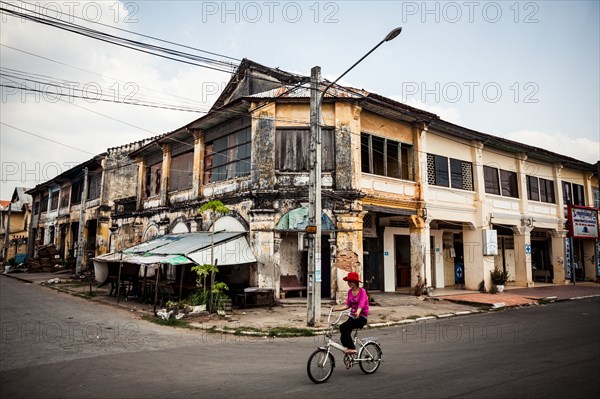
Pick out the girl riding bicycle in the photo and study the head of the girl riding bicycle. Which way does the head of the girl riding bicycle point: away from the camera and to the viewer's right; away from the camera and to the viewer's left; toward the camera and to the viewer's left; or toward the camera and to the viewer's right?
toward the camera and to the viewer's left

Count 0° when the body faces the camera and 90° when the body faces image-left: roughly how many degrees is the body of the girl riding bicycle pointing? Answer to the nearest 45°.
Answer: approximately 45°

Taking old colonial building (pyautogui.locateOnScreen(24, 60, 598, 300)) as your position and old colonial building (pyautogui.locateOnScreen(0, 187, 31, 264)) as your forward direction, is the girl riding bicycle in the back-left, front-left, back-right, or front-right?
back-left

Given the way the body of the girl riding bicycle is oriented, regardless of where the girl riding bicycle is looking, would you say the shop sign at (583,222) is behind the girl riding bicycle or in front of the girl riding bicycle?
behind

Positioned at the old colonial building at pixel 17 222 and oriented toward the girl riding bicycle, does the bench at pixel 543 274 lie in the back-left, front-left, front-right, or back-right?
front-left
